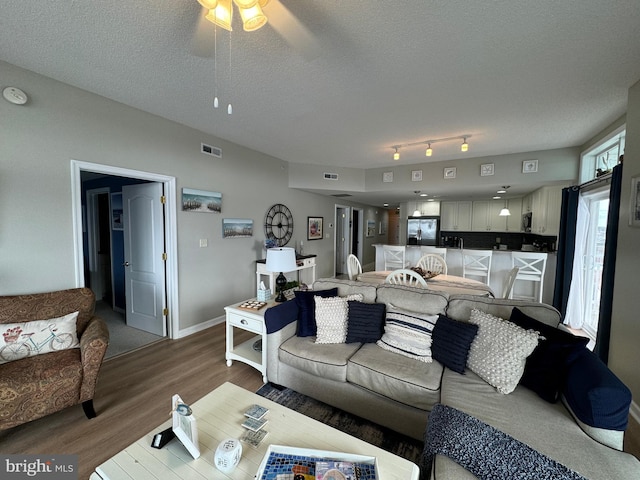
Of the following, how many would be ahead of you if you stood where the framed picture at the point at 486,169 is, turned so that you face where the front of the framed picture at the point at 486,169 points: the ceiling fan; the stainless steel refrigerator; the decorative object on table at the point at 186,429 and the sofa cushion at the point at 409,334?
3

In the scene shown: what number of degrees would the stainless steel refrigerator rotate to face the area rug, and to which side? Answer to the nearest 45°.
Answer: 0° — it already faces it

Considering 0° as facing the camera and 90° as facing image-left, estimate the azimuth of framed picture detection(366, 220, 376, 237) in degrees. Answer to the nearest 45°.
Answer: approximately 315°

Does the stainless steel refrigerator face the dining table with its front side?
yes

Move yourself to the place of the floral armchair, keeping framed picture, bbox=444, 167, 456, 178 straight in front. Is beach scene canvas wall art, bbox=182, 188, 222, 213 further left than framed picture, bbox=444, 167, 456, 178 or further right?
left

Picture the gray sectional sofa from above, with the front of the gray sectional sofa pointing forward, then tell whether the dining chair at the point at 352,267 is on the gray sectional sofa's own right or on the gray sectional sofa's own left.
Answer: on the gray sectional sofa's own right

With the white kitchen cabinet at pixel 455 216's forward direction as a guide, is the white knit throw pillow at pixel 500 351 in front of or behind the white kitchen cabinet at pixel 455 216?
in front

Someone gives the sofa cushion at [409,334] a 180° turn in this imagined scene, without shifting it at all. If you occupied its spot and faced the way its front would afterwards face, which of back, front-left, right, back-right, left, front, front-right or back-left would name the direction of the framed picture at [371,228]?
front-left
